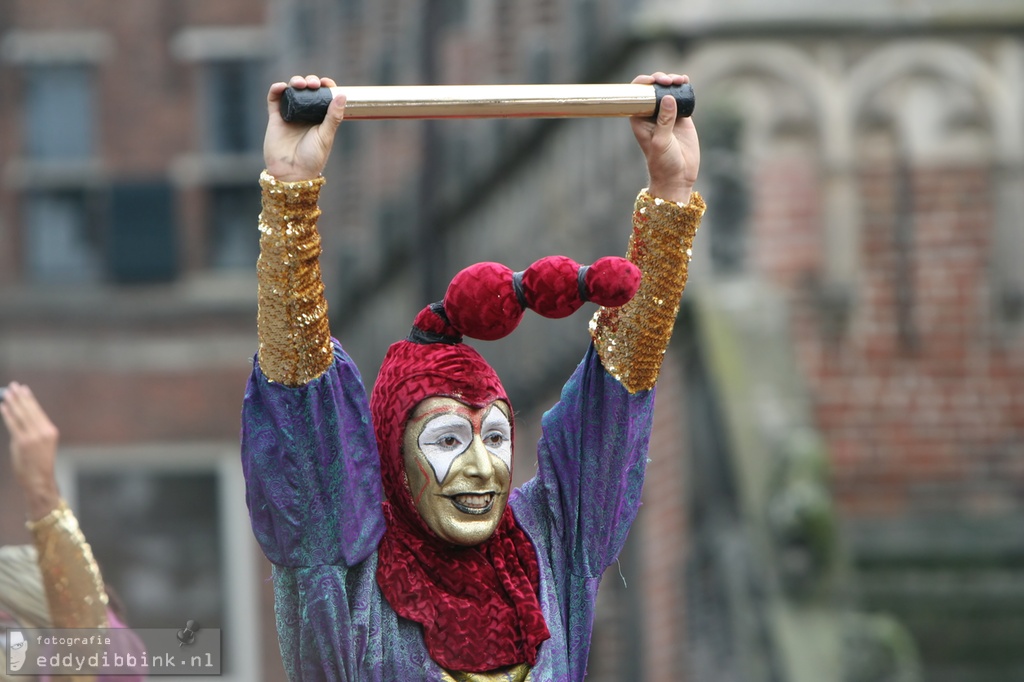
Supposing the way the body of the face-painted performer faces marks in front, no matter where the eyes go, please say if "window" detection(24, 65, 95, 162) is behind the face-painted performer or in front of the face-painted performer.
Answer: behind

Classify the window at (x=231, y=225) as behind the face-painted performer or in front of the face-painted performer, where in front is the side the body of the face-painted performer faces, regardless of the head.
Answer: behind

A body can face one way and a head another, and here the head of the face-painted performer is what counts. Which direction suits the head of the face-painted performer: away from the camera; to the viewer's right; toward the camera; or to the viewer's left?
toward the camera

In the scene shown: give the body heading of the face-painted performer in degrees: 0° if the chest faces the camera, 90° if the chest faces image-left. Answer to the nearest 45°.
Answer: approximately 315°
